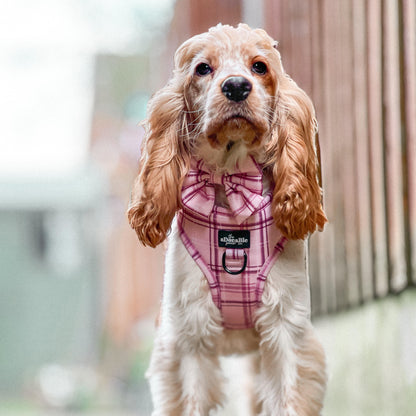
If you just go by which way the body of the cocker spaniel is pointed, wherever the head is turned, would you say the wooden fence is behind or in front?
behind

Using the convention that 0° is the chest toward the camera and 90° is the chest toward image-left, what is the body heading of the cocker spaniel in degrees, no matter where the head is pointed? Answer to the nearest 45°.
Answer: approximately 0°
